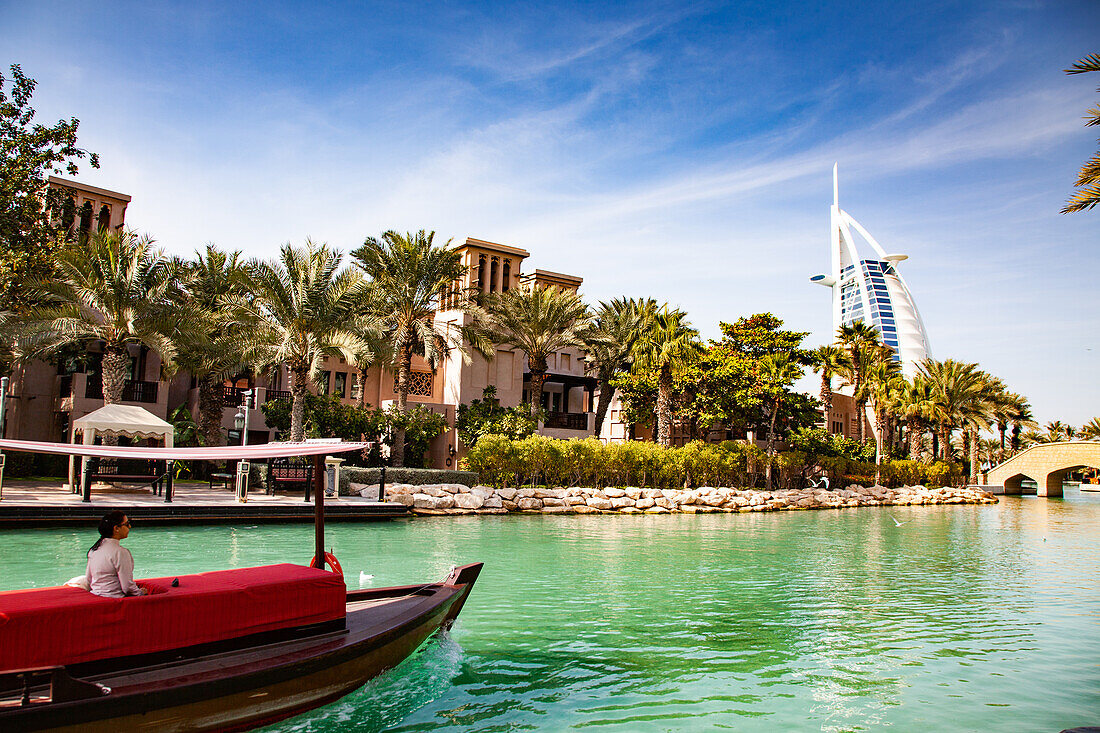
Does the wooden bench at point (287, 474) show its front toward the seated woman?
yes

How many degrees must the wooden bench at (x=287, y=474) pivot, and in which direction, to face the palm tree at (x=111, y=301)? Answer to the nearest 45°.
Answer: approximately 90° to its right

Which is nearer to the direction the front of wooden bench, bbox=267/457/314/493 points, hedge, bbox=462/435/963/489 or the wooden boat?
the wooden boat

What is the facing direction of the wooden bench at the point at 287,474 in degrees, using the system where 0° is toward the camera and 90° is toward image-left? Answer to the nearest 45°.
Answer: approximately 0°

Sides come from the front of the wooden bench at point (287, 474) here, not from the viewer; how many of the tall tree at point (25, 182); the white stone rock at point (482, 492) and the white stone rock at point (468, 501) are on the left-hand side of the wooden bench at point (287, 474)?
2

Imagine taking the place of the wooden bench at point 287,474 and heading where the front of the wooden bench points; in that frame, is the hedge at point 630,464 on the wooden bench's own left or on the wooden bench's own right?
on the wooden bench's own left

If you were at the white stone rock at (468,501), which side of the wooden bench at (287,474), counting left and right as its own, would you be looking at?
left

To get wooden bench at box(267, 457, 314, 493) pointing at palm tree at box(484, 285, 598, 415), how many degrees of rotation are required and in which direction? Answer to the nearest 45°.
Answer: approximately 135° to its left

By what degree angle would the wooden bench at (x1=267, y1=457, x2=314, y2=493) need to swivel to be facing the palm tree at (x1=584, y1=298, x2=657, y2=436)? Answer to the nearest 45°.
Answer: approximately 135° to its left

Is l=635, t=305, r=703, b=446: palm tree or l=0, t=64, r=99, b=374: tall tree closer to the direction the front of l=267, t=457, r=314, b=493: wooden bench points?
the tall tree
